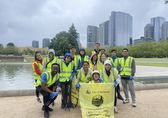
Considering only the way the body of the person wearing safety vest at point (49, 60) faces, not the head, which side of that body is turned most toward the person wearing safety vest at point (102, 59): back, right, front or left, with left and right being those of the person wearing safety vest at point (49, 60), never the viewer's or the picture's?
left

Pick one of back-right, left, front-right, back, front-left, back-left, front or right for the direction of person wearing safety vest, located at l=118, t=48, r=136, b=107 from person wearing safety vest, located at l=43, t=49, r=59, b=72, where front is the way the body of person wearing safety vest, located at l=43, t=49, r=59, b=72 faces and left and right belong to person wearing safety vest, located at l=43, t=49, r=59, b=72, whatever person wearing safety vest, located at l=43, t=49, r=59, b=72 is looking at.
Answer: left

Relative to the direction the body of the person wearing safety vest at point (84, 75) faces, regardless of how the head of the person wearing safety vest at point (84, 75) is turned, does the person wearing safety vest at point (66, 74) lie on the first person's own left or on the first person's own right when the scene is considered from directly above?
on the first person's own right

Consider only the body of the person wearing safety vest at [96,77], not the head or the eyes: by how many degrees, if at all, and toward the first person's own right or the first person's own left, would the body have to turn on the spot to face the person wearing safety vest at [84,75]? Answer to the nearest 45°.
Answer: approximately 135° to the first person's own right

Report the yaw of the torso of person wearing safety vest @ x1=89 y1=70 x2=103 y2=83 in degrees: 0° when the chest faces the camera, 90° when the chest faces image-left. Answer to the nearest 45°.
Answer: approximately 0°

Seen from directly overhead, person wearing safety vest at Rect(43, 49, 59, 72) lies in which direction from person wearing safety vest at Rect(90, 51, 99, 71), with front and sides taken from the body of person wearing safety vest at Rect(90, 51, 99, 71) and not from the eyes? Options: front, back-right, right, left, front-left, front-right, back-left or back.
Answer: right

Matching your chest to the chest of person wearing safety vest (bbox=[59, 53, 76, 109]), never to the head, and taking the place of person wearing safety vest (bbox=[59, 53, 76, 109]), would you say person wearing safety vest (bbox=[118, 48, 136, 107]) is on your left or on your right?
on your left

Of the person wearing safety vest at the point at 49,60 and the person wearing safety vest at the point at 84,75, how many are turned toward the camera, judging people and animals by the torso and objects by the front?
2
